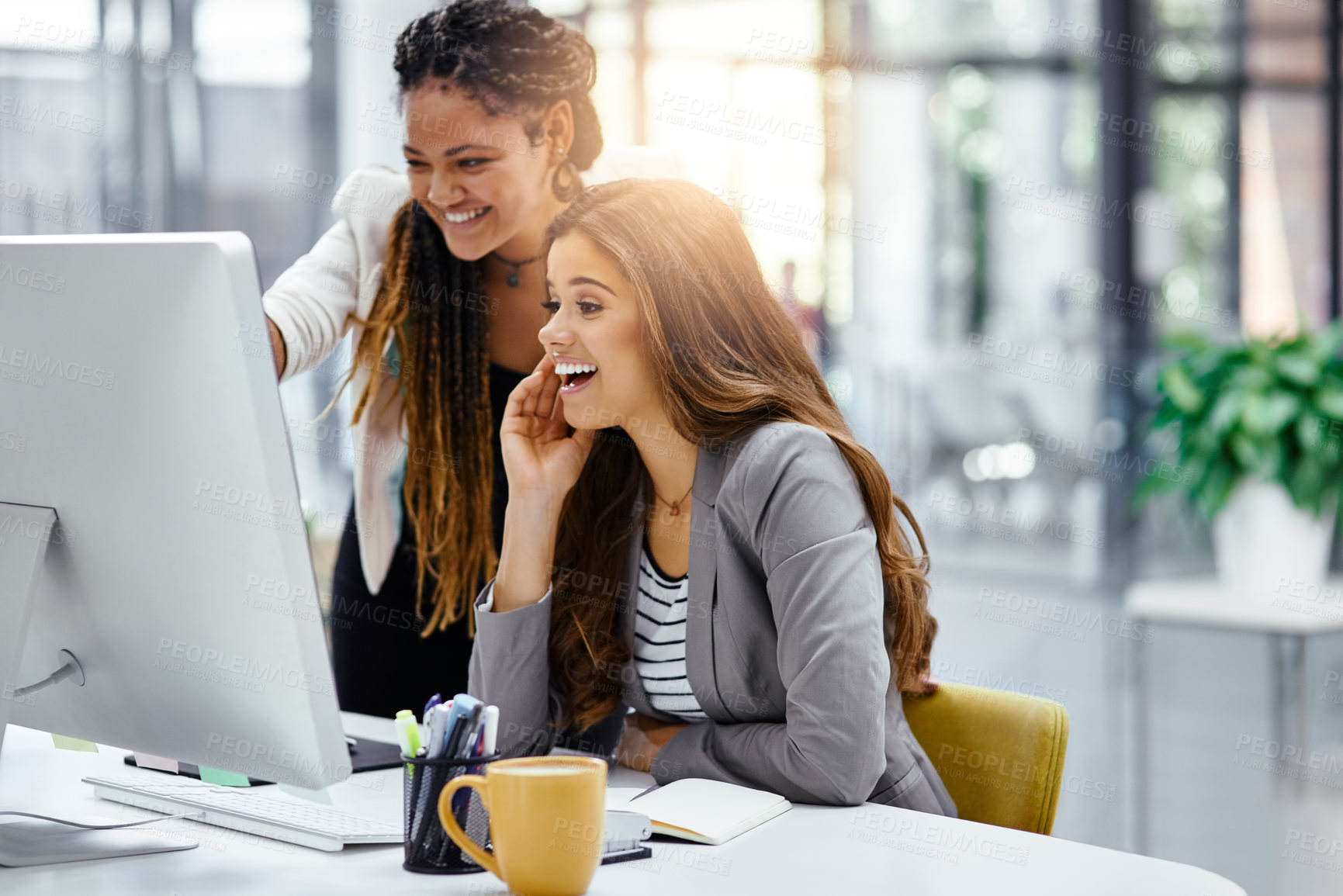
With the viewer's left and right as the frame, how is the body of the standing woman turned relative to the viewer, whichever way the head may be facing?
facing the viewer and to the left of the viewer

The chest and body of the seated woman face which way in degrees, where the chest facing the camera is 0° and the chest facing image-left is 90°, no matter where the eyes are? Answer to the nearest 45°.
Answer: approximately 45°

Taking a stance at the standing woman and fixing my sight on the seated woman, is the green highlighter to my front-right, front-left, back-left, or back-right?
front-right

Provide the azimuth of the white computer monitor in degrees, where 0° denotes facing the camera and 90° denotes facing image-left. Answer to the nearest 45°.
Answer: approximately 225°

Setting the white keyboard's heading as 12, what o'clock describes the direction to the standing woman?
The standing woman is roughly at 11 o'clock from the white keyboard.

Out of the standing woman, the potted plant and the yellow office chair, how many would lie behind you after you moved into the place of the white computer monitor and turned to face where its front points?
0

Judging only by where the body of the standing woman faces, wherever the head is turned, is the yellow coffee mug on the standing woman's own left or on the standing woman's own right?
on the standing woman's own left

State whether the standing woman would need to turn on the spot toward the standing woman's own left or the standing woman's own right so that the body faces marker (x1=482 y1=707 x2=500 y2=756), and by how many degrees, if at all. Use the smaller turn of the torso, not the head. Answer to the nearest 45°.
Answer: approximately 45° to the standing woman's own left

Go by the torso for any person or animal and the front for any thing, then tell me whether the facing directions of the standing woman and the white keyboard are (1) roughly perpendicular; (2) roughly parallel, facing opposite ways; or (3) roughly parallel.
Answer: roughly parallel, facing opposite ways

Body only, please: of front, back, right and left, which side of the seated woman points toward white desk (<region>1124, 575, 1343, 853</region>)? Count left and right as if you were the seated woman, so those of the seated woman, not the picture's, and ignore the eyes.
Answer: back

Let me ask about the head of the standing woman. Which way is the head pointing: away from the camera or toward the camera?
toward the camera

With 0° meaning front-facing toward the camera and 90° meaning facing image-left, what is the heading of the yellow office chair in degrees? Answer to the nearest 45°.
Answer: approximately 45°

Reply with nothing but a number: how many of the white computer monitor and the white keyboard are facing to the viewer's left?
0
